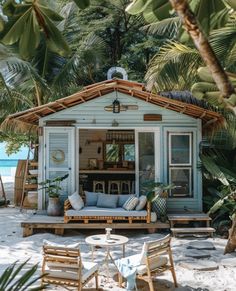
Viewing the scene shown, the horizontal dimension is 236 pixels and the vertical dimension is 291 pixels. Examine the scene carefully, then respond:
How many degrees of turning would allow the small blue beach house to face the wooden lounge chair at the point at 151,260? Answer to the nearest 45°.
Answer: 0° — it already faces it

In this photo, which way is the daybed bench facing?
toward the camera

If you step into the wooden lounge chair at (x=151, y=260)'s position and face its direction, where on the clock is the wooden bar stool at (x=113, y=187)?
The wooden bar stool is roughly at 1 o'clock from the wooden lounge chair.

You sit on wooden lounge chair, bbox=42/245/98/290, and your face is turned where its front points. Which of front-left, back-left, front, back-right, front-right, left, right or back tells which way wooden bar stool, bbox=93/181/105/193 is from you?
front-left

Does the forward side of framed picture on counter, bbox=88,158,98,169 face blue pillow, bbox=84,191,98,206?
yes

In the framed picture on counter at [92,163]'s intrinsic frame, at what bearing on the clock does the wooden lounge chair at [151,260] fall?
The wooden lounge chair is roughly at 12 o'clock from the framed picture on counter.

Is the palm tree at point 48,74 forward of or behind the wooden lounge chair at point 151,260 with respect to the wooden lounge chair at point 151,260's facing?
forward

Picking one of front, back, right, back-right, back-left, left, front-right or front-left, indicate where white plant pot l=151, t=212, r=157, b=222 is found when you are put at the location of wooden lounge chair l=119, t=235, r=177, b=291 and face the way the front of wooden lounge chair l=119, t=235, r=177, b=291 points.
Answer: front-right

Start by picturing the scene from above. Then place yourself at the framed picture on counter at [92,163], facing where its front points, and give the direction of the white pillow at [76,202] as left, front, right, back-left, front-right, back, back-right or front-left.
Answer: front

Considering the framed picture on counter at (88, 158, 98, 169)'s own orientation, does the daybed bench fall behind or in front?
in front

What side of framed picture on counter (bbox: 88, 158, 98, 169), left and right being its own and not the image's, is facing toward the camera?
front
